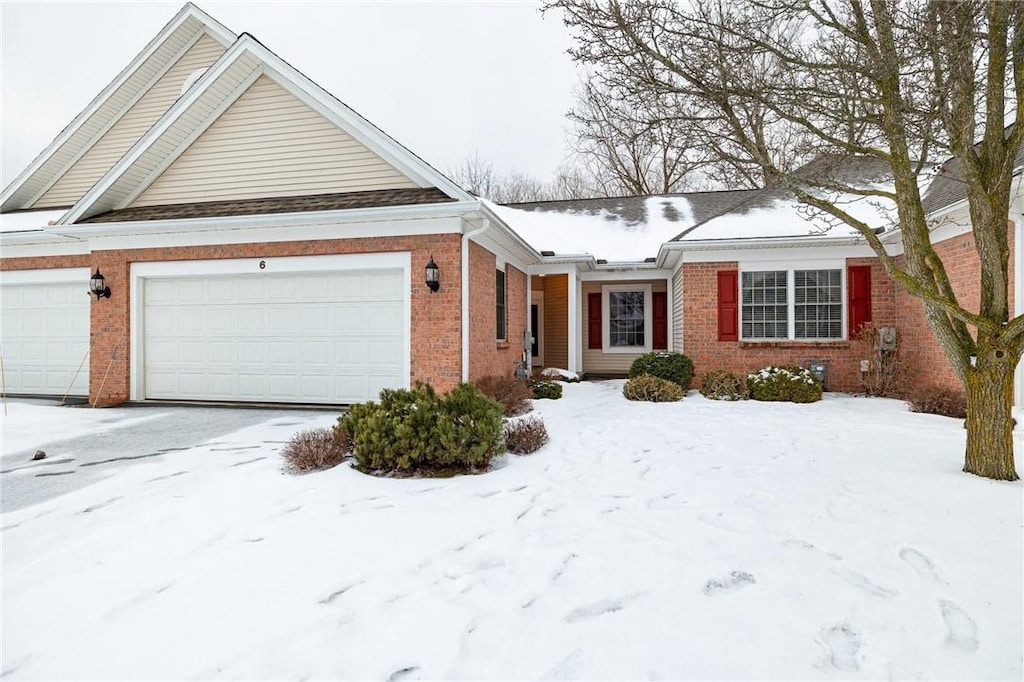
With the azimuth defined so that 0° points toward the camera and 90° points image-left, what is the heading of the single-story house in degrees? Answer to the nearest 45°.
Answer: approximately 0°

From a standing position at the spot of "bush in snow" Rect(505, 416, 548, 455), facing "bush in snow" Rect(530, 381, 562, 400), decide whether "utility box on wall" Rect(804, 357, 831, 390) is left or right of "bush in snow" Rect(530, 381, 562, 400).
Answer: right

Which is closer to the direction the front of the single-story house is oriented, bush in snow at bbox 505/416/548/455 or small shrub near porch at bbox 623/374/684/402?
the bush in snow

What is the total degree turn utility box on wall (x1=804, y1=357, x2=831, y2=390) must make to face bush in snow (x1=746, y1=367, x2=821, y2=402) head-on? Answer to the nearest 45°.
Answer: approximately 45° to its right

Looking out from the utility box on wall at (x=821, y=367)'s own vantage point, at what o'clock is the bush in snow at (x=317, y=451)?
The bush in snow is roughly at 1 o'clock from the utility box on wall.

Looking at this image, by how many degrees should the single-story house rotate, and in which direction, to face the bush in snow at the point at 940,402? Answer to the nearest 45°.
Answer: approximately 90° to its left

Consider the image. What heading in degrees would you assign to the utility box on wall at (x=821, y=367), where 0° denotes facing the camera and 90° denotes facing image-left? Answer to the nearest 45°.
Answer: approximately 0°

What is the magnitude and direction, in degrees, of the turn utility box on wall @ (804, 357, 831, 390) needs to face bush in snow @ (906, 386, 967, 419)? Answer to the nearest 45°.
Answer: approximately 45° to its left

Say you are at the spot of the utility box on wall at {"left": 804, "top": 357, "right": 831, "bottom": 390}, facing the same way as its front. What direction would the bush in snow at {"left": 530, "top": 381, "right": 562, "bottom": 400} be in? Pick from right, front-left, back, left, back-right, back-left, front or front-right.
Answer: front-right

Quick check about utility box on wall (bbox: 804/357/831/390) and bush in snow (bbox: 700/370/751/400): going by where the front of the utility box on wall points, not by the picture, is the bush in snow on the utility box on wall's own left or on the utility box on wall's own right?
on the utility box on wall's own right
